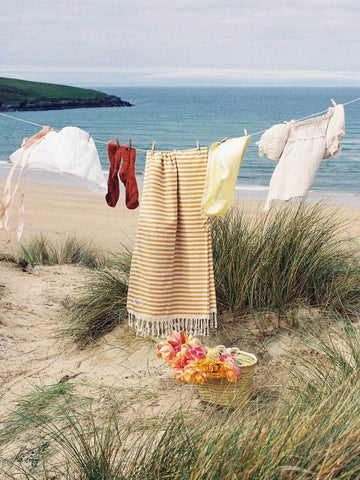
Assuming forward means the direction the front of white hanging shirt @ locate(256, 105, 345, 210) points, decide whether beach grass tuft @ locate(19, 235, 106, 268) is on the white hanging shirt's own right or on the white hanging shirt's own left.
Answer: on the white hanging shirt's own right

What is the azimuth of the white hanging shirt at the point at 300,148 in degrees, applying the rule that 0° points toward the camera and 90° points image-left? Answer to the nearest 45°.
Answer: approximately 0°

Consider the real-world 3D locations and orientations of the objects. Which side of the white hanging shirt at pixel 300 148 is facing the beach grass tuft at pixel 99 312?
right

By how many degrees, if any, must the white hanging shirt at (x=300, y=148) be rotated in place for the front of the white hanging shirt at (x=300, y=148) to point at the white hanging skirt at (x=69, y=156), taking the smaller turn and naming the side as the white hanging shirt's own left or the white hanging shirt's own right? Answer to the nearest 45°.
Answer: approximately 90° to the white hanging shirt's own right

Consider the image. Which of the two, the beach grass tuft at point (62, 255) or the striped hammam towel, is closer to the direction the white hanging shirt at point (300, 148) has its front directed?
the striped hammam towel
